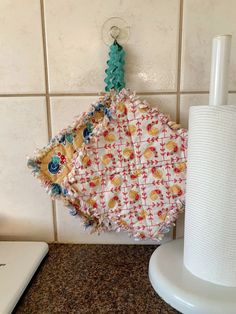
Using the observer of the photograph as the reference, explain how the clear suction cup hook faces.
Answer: facing the viewer
